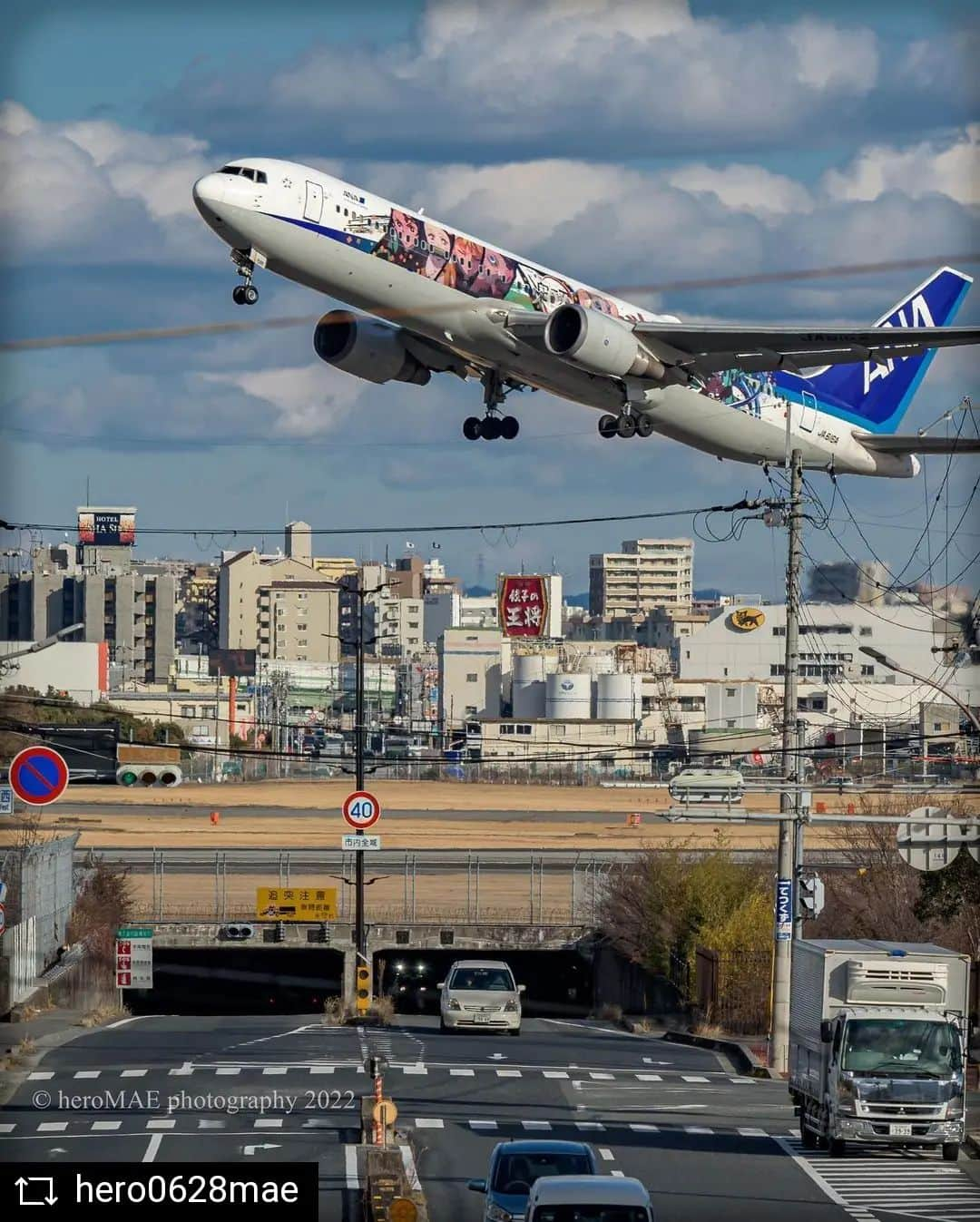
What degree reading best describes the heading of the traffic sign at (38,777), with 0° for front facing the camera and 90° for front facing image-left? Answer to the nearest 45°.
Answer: approximately 0°

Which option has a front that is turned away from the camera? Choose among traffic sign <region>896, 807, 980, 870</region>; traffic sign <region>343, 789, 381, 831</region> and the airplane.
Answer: traffic sign <region>896, 807, 980, 870</region>

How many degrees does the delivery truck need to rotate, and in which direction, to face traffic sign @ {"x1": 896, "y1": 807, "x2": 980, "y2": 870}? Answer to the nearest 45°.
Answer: approximately 180°

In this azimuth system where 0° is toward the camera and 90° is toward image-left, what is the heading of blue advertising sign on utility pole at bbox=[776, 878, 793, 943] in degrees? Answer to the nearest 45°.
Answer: approximately 0°

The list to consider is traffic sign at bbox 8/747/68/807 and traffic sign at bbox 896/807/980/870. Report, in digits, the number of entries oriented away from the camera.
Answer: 1

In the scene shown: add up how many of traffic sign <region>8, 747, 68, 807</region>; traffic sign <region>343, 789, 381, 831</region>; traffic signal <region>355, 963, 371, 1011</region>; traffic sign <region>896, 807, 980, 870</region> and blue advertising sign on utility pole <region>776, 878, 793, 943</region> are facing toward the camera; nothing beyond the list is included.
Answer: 4

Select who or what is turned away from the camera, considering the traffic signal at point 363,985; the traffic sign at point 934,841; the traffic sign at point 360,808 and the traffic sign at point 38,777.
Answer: the traffic sign at point 934,841

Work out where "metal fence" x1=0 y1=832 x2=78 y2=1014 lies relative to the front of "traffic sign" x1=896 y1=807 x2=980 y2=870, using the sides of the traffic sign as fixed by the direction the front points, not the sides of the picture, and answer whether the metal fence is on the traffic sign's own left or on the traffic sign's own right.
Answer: on the traffic sign's own left
